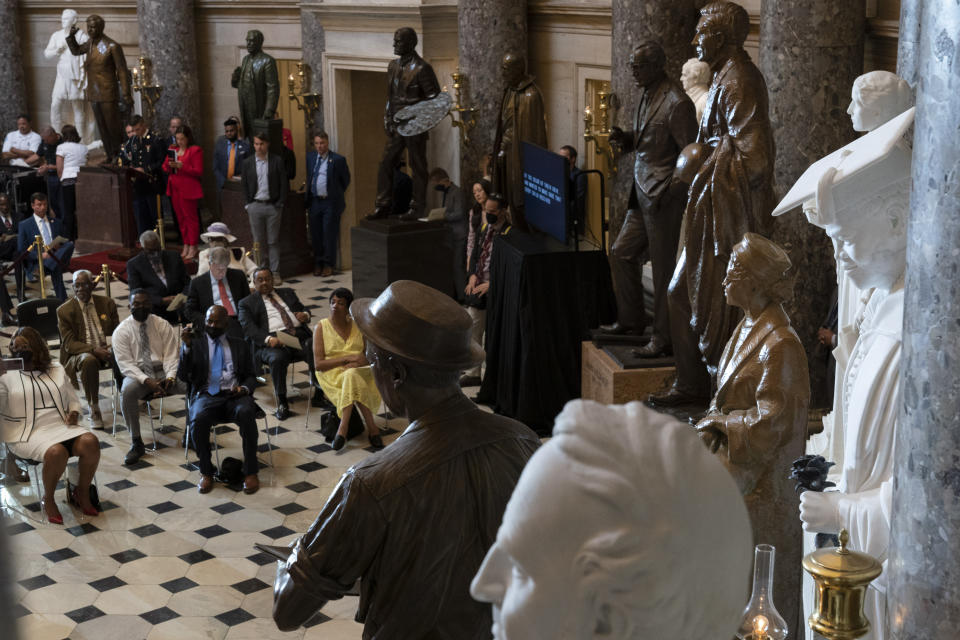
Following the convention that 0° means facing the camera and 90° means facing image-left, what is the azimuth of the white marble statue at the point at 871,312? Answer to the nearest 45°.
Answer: approximately 90°

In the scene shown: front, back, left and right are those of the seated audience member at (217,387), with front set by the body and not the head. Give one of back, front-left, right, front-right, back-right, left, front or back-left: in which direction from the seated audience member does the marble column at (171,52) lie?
back

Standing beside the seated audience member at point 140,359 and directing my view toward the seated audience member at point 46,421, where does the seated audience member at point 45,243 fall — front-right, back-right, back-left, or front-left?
back-right

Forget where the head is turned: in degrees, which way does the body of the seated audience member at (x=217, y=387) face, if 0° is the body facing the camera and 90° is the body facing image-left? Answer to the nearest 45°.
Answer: approximately 0°

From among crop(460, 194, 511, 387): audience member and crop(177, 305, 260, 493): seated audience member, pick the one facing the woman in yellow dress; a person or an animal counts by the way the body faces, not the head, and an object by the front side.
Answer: crop(460, 194, 511, 387): audience member

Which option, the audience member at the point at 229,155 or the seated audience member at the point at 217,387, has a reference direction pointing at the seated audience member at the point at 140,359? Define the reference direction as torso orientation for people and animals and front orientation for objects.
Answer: the audience member at the point at 229,155

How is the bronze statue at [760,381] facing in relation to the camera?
to the viewer's left

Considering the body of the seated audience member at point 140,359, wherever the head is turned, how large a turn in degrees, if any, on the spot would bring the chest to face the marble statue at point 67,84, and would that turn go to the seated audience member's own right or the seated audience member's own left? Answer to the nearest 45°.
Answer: approximately 180°

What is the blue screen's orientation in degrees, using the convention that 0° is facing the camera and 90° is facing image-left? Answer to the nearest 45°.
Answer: approximately 45°
